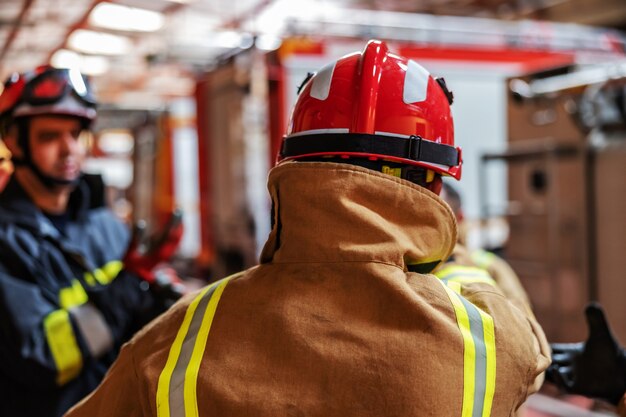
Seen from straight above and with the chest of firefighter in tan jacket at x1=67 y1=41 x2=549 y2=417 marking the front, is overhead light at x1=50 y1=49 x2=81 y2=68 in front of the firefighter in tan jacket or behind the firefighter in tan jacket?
in front

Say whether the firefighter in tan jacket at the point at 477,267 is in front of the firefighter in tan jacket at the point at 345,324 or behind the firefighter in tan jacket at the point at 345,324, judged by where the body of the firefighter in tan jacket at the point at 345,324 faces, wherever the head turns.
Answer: in front

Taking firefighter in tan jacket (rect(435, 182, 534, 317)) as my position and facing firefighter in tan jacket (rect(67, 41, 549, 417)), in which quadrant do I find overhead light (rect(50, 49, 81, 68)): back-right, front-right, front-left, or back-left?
back-right

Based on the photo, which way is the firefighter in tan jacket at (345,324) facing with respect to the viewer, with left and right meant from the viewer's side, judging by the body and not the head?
facing away from the viewer

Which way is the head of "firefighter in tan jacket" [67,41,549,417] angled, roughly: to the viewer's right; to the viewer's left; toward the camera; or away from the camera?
away from the camera
